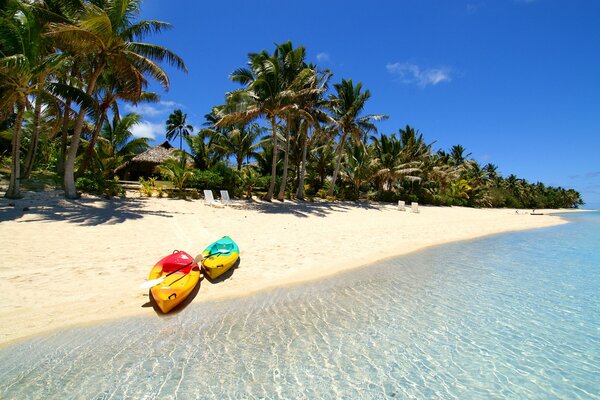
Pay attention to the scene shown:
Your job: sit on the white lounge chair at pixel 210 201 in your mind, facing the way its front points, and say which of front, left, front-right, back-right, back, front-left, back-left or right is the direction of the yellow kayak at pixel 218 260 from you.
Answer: front-right

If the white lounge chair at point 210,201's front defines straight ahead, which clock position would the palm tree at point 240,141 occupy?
The palm tree is roughly at 8 o'clock from the white lounge chair.

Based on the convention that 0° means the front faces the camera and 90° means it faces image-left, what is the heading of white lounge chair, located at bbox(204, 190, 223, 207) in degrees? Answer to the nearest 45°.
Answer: approximately 315°

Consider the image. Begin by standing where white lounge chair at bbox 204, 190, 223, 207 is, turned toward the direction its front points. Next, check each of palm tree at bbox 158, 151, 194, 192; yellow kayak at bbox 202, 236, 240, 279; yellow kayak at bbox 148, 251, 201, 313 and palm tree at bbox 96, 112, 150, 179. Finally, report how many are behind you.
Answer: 2

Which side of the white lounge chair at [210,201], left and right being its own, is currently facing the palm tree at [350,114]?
left

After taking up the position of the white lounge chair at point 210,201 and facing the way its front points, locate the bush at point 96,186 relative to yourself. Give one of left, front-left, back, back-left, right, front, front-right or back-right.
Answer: back-right

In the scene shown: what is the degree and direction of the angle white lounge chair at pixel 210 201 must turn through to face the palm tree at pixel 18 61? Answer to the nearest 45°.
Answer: approximately 90° to its right

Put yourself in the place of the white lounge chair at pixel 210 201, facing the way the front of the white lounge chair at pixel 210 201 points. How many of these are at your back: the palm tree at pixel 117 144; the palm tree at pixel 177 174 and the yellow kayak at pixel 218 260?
2

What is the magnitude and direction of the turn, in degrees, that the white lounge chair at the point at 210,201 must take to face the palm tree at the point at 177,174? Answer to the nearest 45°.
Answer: approximately 180°

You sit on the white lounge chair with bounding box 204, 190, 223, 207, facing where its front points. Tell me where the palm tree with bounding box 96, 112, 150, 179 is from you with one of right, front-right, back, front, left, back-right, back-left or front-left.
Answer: back
